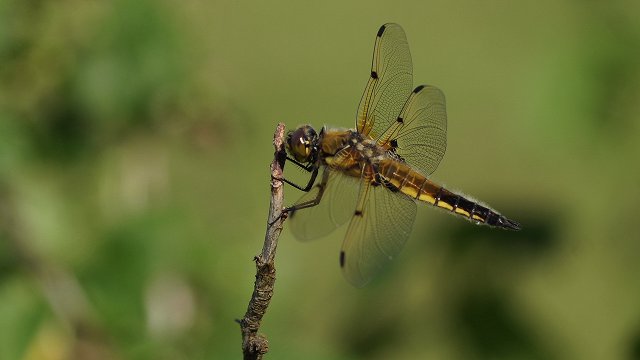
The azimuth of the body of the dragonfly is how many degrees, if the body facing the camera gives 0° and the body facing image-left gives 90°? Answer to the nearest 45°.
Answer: approximately 90°
